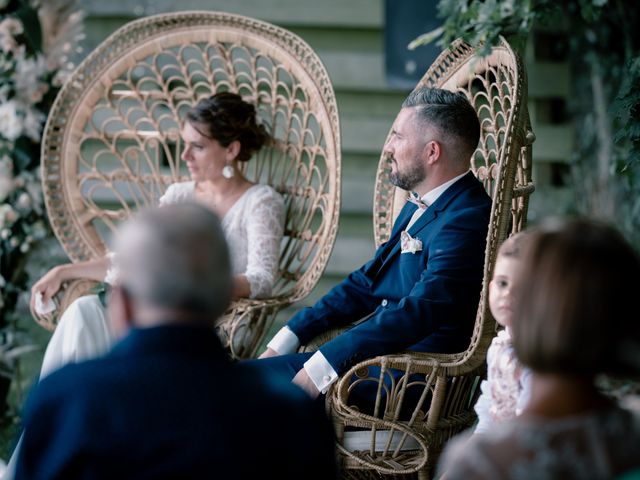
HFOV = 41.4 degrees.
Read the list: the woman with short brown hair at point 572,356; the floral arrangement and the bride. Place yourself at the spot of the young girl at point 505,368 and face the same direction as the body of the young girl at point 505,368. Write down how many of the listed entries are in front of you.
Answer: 1

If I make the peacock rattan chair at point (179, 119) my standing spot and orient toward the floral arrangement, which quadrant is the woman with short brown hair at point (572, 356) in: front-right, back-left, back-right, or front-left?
back-left

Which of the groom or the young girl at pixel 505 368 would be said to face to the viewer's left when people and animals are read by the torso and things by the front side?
the groom

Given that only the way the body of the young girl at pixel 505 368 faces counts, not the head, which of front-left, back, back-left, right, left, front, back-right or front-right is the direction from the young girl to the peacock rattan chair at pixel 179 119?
back-right

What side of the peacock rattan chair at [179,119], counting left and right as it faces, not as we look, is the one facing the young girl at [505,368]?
left

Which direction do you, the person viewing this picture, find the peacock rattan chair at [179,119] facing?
facing the viewer and to the left of the viewer

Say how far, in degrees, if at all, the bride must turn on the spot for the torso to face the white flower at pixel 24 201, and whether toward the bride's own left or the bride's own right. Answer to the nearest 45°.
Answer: approximately 90° to the bride's own right

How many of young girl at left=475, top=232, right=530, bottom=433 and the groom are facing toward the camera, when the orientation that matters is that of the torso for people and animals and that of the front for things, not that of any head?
1

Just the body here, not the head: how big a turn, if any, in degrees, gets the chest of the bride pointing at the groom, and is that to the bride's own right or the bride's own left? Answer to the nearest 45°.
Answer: approximately 90° to the bride's own left

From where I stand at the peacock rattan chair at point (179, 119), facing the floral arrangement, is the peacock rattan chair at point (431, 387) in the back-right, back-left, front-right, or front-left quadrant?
back-left

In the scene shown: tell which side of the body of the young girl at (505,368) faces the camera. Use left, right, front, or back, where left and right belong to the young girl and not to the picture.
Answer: front

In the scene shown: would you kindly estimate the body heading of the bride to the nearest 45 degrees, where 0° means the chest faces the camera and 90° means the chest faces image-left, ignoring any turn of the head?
approximately 45°

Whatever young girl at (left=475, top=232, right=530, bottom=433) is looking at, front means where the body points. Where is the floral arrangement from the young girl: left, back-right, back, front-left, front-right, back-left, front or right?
back-right

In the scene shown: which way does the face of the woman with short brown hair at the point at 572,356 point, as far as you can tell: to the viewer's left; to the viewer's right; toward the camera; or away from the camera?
away from the camera

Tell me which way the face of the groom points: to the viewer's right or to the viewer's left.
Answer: to the viewer's left

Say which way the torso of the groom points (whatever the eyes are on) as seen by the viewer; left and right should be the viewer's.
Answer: facing to the left of the viewer
